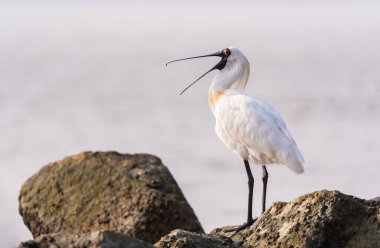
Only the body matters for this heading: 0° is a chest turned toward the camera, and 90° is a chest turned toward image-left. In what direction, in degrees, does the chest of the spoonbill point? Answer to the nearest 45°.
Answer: approximately 90°
